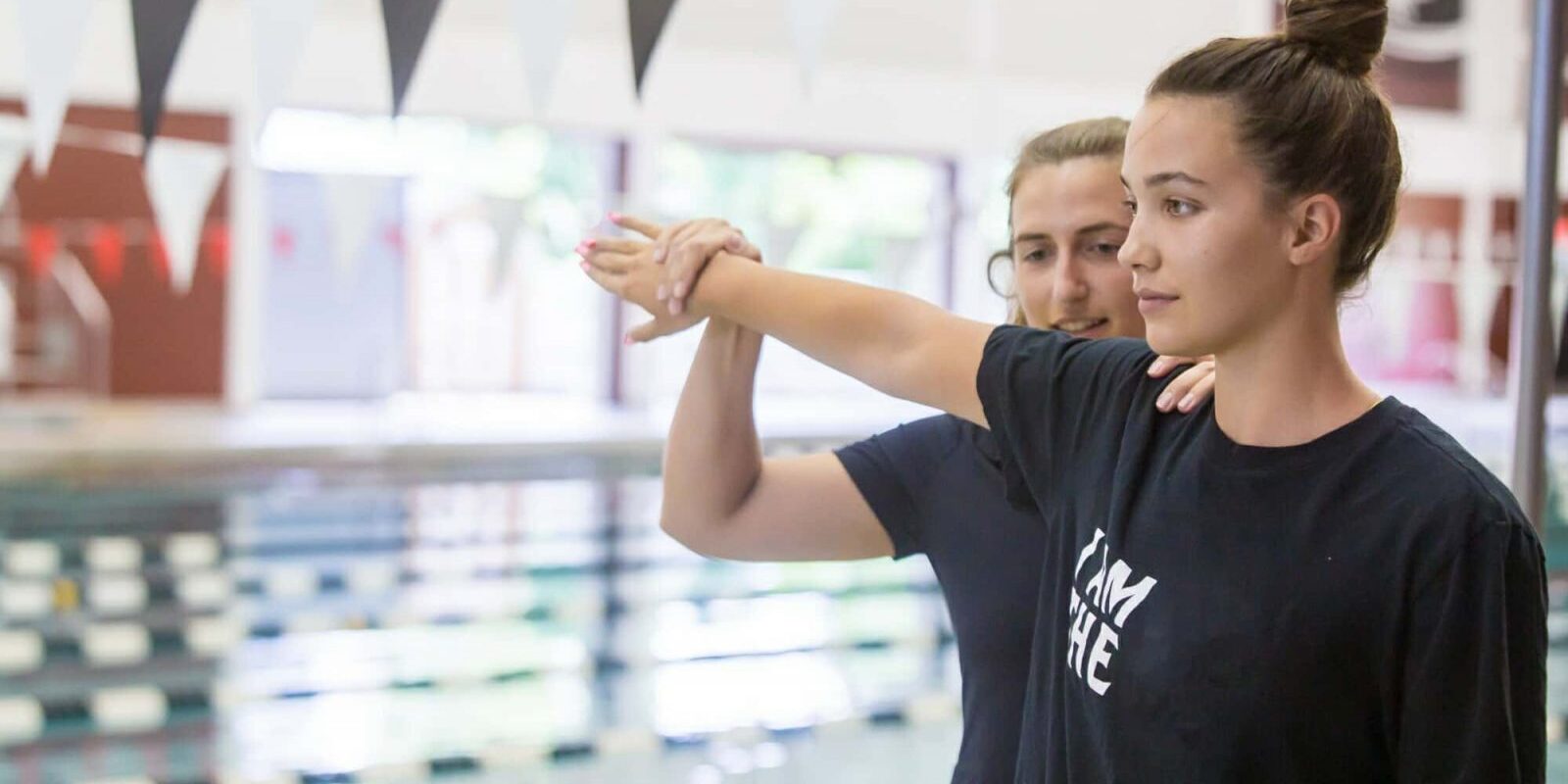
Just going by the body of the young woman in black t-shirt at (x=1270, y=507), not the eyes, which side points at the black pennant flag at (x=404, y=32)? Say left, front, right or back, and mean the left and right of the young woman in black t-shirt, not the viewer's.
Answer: right

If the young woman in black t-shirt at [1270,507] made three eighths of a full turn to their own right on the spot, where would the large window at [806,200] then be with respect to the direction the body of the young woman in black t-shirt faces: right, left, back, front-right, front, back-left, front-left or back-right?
front

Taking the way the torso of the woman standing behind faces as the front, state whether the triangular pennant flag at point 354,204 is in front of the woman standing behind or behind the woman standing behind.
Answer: behind

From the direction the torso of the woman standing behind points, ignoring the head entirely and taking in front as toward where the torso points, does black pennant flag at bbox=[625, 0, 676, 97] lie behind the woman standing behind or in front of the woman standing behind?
behind

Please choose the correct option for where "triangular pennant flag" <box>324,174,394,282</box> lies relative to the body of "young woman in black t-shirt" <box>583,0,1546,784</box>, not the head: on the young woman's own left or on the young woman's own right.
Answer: on the young woman's own right

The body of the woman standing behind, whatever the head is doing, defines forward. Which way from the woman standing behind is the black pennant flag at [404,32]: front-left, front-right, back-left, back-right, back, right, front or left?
back-right

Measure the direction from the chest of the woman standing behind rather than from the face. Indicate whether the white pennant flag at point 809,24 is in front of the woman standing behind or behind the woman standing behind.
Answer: behind

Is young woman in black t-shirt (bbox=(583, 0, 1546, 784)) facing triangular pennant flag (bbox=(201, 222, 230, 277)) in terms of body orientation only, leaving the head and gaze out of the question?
no

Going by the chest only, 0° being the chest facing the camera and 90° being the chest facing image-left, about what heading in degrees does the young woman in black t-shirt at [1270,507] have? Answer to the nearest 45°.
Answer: approximately 45°

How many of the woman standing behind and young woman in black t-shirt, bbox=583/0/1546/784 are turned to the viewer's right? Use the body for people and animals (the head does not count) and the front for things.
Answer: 0

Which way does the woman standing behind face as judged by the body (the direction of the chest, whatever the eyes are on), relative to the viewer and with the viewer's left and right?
facing the viewer

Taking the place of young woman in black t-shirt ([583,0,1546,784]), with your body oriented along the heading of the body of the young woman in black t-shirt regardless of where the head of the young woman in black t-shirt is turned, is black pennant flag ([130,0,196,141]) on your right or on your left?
on your right

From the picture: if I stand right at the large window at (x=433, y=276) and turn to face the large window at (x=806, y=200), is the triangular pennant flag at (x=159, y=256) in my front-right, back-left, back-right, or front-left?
back-right
